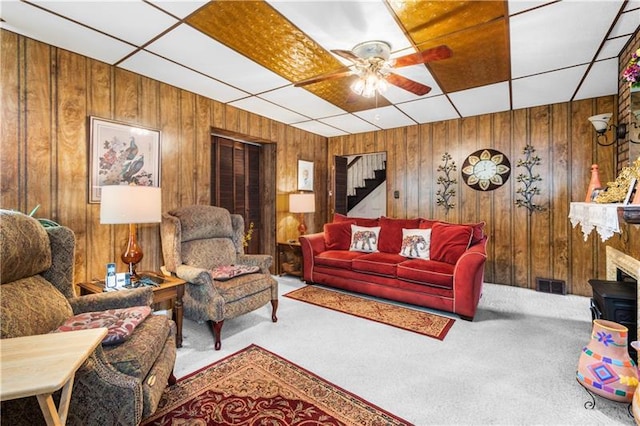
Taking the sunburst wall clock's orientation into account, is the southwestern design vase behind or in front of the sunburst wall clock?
in front

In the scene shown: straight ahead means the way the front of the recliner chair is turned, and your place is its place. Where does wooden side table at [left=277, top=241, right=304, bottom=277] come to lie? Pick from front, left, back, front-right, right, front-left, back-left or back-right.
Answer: left

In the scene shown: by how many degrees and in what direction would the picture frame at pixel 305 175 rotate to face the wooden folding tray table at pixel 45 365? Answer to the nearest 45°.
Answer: approximately 45° to its right

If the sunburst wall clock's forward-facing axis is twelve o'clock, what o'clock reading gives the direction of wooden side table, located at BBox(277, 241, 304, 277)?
The wooden side table is roughly at 2 o'clock from the sunburst wall clock.

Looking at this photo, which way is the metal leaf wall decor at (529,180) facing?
toward the camera

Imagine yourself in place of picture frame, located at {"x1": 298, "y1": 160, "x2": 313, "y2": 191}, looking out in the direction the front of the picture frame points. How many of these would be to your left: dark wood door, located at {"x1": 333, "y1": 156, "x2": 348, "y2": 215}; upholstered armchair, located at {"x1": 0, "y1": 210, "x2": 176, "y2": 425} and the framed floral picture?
1

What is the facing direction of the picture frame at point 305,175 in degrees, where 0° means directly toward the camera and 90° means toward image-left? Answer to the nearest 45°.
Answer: approximately 315°

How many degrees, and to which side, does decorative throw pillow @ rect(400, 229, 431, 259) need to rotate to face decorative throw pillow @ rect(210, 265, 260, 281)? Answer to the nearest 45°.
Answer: approximately 45° to its right

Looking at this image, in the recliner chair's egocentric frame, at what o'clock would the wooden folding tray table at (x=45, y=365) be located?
The wooden folding tray table is roughly at 2 o'clock from the recliner chair.

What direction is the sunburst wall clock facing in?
toward the camera

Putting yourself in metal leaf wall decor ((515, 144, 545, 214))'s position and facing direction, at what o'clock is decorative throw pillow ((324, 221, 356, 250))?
The decorative throw pillow is roughly at 2 o'clock from the metal leaf wall decor.

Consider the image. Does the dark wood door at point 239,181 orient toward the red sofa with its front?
yes

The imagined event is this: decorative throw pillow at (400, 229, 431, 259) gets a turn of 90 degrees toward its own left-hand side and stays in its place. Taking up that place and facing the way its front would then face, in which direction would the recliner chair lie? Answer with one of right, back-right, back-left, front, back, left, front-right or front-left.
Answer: back-right

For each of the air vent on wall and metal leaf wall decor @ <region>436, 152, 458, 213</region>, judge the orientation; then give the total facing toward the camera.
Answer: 2

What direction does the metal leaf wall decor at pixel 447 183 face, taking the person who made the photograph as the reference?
facing the viewer
